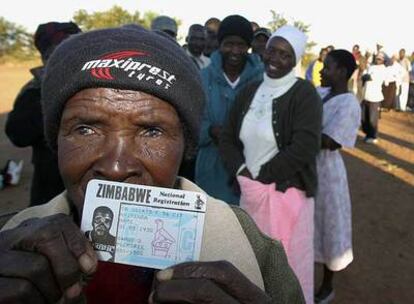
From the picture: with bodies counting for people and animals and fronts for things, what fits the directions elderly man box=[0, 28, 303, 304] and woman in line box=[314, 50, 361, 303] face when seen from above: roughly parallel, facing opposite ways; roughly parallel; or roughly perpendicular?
roughly perpendicular

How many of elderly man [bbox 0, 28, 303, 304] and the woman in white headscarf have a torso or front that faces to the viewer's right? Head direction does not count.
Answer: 0

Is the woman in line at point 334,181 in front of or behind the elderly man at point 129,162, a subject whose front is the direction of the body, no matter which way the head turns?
behind

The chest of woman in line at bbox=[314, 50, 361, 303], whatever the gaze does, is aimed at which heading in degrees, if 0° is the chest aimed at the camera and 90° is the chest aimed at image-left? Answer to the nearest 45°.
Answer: approximately 90°

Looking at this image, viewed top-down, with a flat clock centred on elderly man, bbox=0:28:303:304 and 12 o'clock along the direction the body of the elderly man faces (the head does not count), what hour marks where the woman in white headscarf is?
The woman in white headscarf is roughly at 7 o'clock from the elderly man.

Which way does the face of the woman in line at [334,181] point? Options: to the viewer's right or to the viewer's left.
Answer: to the viewer's left

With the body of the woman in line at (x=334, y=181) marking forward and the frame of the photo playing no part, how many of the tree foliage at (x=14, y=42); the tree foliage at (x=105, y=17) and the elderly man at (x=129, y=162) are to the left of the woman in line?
1

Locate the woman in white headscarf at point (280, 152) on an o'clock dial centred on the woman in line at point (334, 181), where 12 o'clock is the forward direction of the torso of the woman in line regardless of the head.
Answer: The woman in white headscarf is roughly at 10 o'clock from the woman in line.
